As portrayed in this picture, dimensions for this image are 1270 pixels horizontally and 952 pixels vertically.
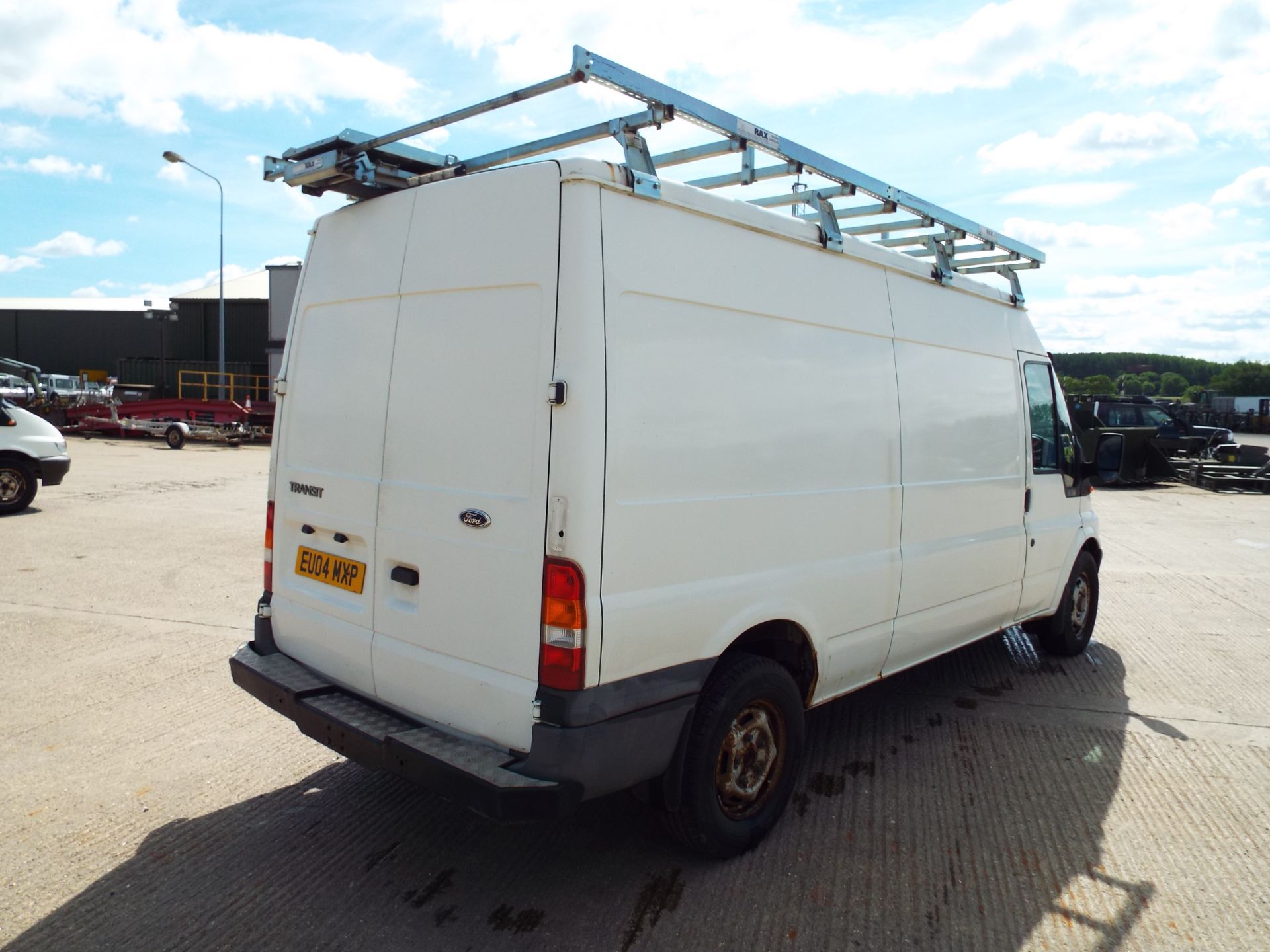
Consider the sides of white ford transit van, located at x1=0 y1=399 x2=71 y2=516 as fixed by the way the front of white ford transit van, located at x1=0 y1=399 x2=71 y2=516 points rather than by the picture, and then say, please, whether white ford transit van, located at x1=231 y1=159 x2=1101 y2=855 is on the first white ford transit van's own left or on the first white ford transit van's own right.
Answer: on the first white ford transit van's own right

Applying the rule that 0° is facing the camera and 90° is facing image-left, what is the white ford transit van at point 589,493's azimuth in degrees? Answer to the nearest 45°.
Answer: approximately 225°

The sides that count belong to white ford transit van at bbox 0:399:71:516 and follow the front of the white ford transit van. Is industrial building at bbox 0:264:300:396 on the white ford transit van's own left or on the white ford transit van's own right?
on the white ford transit van's own left

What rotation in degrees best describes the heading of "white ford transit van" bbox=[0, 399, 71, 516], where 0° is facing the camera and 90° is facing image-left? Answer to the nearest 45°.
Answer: approximately 270°

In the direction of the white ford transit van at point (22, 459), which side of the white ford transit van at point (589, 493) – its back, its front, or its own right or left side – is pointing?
left

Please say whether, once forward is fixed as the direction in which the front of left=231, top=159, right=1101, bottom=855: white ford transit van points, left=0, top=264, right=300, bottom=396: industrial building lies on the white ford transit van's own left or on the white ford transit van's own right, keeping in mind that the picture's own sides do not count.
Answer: on the white ford transit van's own left
